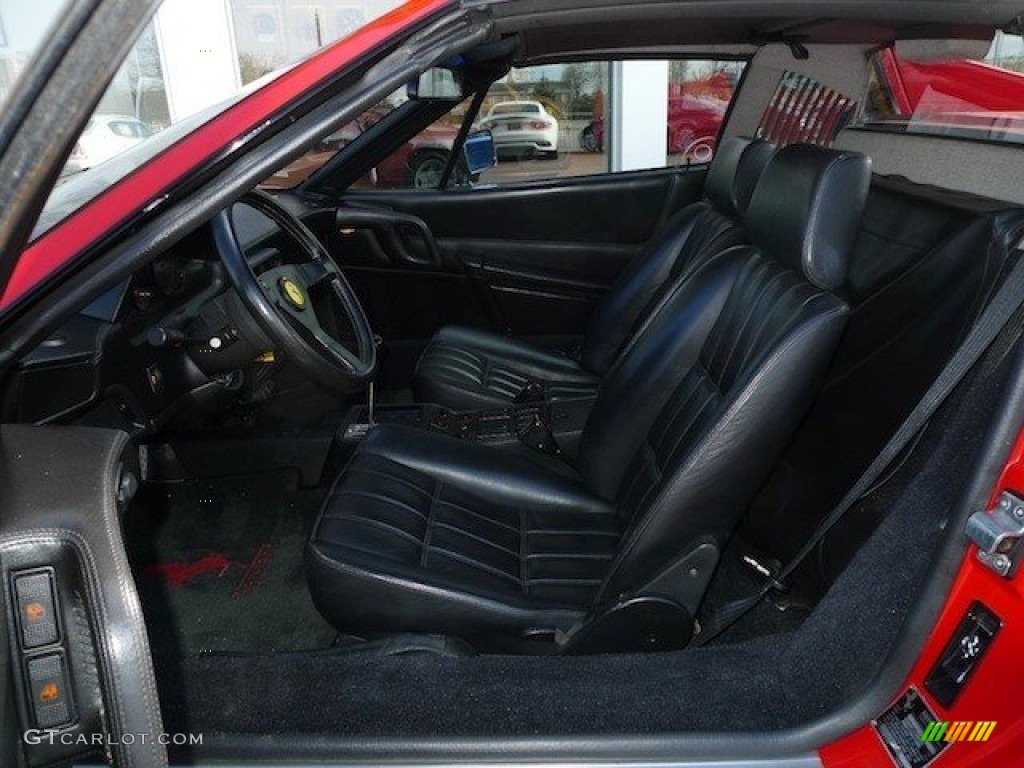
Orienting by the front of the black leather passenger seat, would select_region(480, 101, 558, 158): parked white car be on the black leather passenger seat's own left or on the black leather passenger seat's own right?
on the black leather passenger seat's own right

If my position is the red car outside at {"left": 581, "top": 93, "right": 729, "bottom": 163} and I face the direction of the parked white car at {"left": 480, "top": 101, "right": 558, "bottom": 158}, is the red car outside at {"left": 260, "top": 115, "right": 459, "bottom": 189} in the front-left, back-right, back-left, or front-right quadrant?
front-left

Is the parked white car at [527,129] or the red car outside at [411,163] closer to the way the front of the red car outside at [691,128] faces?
the parked white car

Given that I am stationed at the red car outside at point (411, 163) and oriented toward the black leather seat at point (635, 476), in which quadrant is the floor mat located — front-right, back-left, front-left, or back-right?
front-right

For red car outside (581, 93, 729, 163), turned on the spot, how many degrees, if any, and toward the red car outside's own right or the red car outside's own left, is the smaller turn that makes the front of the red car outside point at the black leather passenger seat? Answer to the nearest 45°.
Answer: approximately 90° to the red car outside's own left

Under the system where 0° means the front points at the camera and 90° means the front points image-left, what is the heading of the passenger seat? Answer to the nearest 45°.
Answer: approximately 90°

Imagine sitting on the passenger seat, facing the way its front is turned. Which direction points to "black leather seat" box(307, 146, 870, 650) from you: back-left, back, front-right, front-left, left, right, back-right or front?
left
